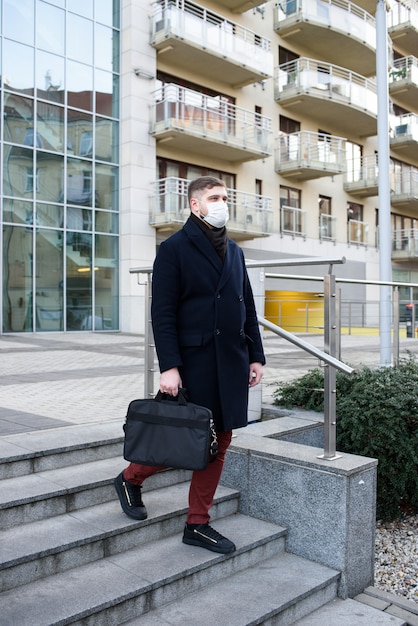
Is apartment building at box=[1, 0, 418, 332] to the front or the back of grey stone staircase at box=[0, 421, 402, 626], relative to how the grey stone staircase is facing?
to the back

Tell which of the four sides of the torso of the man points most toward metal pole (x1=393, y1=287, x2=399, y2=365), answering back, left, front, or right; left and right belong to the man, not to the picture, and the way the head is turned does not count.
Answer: left

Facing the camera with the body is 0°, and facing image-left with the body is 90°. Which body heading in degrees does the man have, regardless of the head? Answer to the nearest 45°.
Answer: approximately 315°

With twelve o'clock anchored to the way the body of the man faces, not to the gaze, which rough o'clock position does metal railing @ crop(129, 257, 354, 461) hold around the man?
The metal railing is roughly at 9 o'clock from the man.

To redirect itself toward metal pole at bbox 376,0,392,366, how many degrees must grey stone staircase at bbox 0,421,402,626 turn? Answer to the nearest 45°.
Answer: approximately 90° to its left

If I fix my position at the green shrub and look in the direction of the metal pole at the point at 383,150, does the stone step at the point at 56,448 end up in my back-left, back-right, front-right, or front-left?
back-left

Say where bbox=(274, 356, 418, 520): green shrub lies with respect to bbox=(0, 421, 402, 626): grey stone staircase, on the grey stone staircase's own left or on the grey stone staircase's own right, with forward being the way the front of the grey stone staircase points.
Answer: on the grey stone staircase's own left
